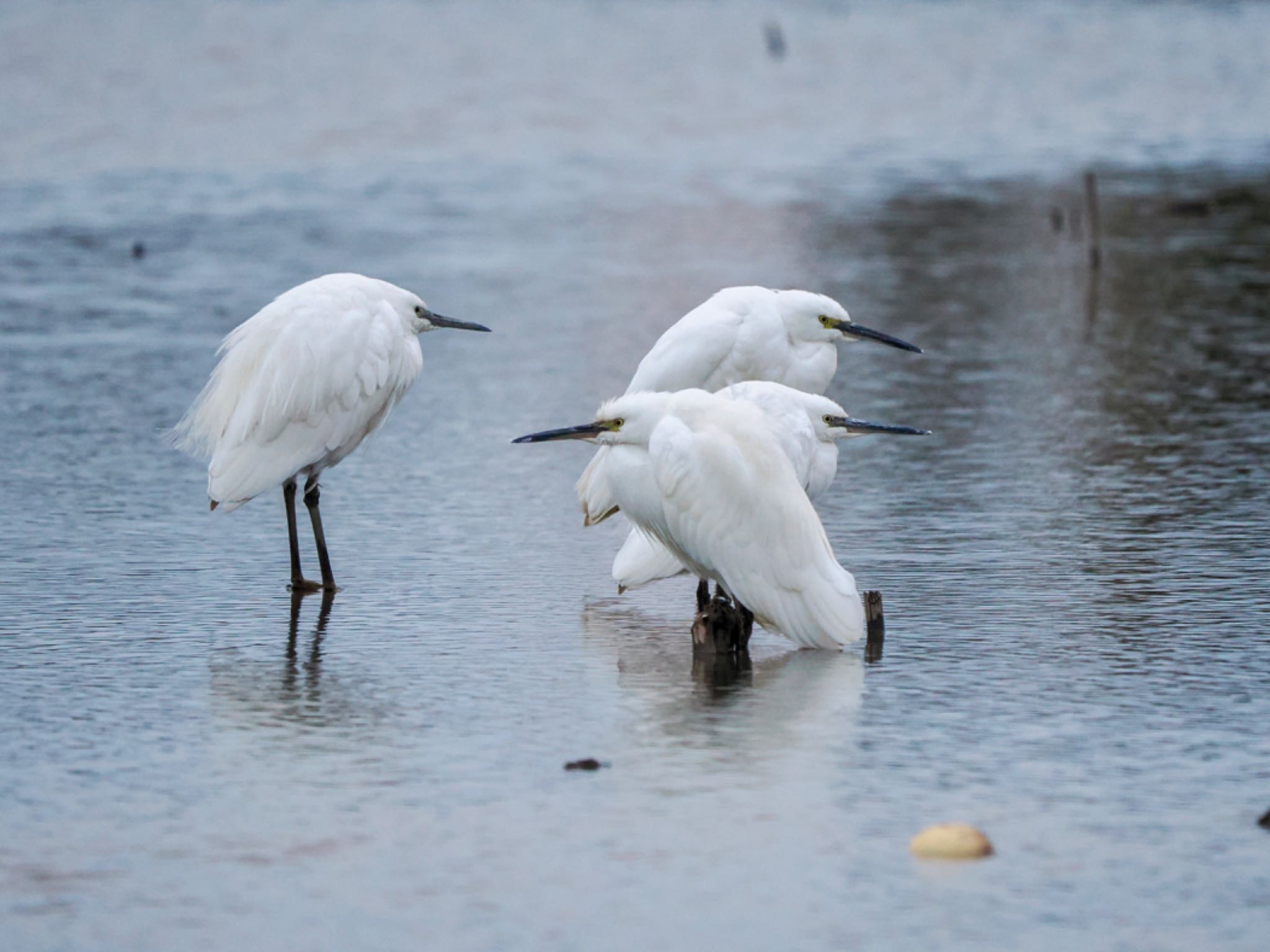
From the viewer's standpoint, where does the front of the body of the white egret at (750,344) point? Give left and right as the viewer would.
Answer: facing to the right of the viewer

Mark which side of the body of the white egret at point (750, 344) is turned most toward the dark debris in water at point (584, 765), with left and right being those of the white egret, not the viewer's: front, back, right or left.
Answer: right

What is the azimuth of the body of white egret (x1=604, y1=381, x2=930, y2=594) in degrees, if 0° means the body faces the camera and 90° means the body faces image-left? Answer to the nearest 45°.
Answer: approximately 270°

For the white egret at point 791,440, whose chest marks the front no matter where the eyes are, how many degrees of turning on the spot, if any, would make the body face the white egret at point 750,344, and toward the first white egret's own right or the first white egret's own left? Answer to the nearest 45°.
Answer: approximately 90° to the first white egret's own left

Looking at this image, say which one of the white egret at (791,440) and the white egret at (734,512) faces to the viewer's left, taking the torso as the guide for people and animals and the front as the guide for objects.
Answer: the white egret at (734,512)

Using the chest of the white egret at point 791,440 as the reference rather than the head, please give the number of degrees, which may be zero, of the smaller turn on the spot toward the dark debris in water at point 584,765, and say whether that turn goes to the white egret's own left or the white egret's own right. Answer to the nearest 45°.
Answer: approximately 90° to the white egret's own right

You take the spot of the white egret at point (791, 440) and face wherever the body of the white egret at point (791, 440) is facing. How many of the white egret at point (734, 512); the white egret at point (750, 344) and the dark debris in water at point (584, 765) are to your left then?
1

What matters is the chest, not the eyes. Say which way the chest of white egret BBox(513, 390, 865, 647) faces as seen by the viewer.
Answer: to the viewer's left

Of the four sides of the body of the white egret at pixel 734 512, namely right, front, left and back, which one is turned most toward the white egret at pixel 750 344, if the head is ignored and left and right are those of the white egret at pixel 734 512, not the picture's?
right

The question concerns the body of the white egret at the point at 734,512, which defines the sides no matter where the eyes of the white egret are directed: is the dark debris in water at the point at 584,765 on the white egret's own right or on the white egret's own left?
on the white egret's own left

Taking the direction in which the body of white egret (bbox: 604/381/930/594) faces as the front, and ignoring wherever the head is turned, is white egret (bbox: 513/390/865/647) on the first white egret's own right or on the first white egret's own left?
on the first white egret's own right

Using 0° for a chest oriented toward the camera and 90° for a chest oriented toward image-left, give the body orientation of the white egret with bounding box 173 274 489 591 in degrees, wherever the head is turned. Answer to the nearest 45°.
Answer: approximately 270°
